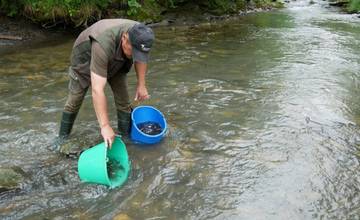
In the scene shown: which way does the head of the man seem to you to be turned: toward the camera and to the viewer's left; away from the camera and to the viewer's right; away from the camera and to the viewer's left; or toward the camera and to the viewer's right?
toward the camera and to the viewer's right

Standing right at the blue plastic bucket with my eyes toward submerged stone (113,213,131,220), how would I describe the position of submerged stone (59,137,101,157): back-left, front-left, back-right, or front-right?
front-right

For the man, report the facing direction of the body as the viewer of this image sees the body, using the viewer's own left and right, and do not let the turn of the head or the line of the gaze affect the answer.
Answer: facing the viewer and to the right of the viewer
